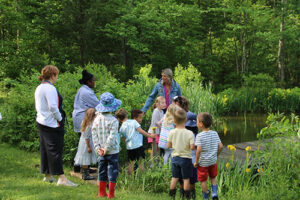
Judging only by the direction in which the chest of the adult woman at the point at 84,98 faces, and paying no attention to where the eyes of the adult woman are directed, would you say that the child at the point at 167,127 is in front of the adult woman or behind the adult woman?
in front

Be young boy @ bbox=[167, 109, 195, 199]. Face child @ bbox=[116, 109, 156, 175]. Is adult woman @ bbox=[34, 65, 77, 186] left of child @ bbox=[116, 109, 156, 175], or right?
left

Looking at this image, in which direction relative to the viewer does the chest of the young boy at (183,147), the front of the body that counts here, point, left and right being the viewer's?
facing away from the viewer

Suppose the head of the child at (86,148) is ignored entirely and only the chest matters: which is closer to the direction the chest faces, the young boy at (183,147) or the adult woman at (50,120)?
the young boy

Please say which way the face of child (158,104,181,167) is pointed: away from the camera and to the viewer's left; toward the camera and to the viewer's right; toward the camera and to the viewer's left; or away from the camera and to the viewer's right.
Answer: away from the camera and to the viewer's left

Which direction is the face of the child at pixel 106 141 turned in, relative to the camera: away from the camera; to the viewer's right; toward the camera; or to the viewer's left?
away from the camera

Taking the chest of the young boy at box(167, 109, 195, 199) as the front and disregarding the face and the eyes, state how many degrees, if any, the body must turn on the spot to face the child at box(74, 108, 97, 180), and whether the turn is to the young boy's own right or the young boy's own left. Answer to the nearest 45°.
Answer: approximately 45° to the young boy's own left

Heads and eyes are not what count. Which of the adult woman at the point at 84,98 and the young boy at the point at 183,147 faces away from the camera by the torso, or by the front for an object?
the young boy

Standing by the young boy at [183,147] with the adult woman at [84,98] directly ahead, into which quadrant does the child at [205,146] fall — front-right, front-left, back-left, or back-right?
back-right

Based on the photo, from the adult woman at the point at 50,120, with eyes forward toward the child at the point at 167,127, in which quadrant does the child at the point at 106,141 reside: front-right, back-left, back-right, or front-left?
front-right

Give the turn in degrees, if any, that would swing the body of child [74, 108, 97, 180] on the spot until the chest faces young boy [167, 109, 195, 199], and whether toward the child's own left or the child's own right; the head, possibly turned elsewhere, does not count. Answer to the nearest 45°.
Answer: approximately 45° to the child's own right

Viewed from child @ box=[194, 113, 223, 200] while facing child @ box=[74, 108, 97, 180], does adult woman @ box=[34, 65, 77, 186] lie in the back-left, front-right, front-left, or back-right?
front-left

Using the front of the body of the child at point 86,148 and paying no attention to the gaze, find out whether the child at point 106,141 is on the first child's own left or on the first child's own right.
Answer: on the first child's own right
